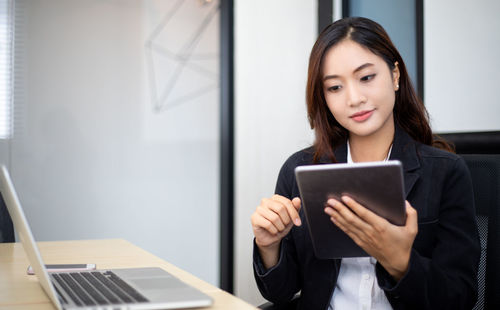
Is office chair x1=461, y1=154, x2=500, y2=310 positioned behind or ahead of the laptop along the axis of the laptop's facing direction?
ahead

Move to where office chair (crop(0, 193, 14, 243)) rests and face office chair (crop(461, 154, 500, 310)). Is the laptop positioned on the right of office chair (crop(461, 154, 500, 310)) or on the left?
right

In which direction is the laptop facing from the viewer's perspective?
to the viewer's right

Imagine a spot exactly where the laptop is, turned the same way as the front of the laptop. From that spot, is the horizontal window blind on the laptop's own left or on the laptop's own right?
on the laptop's own left
